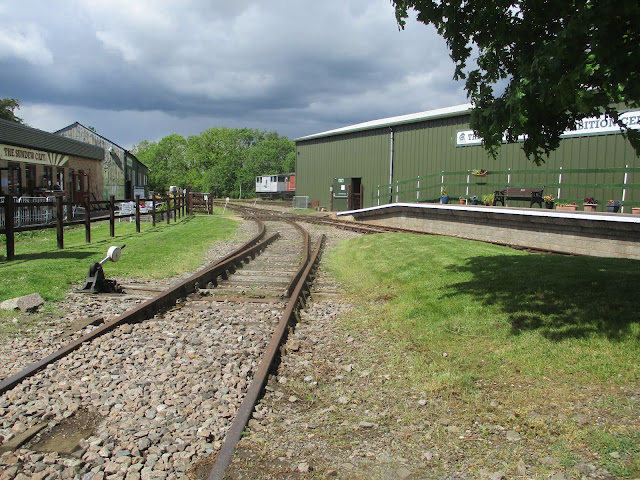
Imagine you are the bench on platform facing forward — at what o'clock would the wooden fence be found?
The wooden fence is roughly at 12 o'clock from the bench on platform.

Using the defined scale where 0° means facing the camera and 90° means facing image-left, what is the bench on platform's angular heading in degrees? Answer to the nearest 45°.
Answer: approximately 45°

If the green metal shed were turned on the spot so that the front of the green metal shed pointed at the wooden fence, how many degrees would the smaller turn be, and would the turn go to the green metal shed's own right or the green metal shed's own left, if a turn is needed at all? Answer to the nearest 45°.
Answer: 0° — it already faces it

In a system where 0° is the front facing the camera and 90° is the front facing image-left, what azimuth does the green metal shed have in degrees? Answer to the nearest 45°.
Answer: approximately 45°
